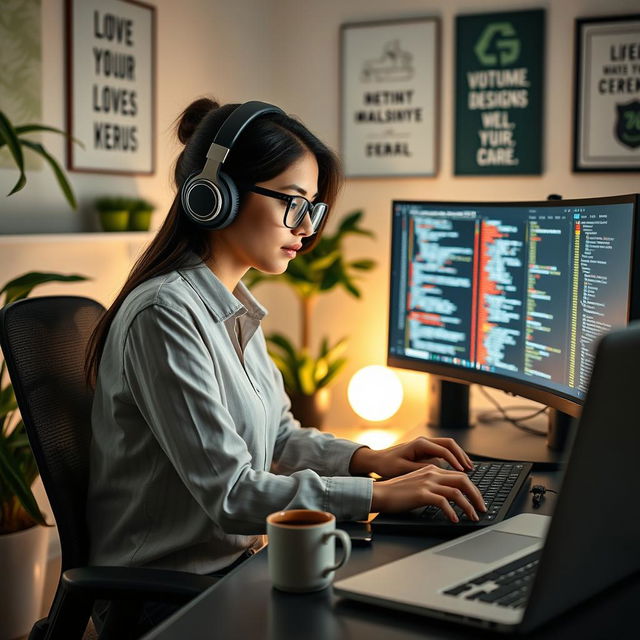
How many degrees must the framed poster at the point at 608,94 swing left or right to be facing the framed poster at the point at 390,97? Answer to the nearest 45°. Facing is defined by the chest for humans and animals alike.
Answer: approximately 90° to its right

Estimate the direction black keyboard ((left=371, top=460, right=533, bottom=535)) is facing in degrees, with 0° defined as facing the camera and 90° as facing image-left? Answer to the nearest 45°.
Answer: approximately 90°

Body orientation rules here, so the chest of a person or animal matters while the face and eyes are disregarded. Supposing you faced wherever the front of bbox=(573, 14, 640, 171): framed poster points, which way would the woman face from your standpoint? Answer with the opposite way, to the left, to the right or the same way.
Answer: to the left

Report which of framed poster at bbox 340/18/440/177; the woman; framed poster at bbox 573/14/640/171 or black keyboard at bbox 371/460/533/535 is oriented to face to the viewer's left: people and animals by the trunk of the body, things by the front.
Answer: the black keyboard

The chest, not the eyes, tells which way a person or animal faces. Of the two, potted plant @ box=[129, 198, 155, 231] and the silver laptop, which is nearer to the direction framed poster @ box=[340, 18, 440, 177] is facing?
the silver laptop

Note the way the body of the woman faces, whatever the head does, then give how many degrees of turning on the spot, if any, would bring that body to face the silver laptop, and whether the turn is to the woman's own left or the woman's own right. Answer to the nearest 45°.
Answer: approximately 45° to the woman's own right

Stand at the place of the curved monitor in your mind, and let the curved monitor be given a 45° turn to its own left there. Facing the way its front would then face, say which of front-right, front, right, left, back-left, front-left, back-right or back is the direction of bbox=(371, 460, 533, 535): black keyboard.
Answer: front

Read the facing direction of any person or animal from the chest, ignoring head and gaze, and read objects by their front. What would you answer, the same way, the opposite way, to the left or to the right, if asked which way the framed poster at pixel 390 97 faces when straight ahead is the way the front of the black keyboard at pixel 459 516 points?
to the left

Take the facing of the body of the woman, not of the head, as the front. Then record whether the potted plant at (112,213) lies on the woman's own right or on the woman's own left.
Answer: on the woman's own left

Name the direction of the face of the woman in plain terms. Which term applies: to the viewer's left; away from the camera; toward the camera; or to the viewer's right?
to the viewer's right

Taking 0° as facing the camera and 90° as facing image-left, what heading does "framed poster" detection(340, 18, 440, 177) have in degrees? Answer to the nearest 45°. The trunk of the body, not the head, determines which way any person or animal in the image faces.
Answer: approximately 0°

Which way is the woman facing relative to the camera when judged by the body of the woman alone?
to the viewer's right

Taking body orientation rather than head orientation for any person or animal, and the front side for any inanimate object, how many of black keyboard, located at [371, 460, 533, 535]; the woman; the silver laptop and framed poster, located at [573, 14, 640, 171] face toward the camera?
1

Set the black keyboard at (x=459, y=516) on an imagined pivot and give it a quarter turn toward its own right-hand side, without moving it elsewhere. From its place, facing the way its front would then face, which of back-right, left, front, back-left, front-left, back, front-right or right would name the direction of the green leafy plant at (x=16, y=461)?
front-left
